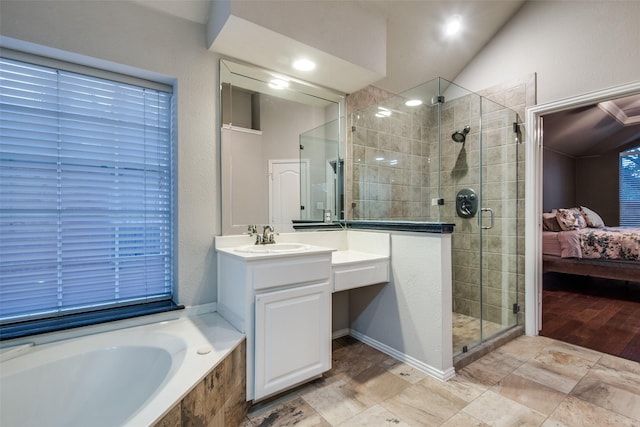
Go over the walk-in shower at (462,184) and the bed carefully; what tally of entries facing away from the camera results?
0

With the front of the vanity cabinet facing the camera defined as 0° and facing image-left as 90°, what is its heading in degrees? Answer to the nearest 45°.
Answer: approximately 315°

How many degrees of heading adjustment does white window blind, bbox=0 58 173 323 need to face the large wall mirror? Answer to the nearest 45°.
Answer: approximately 45° to its left

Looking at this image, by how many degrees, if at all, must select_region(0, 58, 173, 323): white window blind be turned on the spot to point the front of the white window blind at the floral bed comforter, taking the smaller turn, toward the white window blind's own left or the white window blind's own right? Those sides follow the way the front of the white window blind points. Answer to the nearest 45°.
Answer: approximately 45° to the white window blind's own left

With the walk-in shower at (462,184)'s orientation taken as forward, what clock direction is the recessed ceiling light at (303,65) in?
The recessed ceiling light is roughly at 3 o'clock from the walk-in shower.

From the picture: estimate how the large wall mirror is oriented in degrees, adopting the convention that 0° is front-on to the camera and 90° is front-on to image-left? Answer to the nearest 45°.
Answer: approximately 315°

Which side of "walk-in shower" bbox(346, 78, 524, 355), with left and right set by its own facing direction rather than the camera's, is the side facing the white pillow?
left

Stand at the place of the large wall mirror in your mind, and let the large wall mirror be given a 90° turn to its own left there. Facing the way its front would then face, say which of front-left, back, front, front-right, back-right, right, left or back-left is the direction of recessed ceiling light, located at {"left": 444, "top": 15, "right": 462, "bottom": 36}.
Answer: front-right
